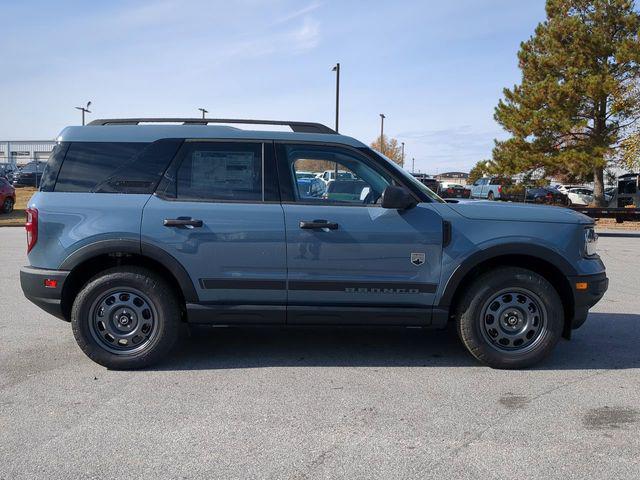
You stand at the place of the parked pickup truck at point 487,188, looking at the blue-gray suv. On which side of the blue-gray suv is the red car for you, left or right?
right

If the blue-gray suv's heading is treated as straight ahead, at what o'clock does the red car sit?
The red car is roughly at 8 o'clock from the blue-gray suv.

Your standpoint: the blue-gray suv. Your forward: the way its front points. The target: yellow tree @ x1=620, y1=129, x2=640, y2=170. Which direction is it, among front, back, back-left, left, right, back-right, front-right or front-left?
front-left

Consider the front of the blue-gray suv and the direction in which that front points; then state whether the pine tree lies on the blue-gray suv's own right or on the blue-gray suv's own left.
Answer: on the blue-gray suv's own left

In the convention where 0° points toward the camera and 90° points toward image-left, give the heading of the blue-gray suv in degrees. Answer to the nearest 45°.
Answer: approximately 270°

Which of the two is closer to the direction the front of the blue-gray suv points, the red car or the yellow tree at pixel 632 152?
the yellow tree

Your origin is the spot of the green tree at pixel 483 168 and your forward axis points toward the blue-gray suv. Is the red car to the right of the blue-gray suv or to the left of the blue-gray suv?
right

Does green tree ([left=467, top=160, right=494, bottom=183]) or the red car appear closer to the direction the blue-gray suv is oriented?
the green tree

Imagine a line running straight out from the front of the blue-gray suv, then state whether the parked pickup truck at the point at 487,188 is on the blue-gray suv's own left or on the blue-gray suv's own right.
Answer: on the blue-gray suv's own left
